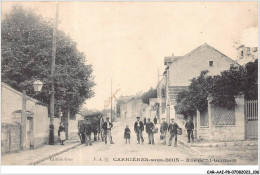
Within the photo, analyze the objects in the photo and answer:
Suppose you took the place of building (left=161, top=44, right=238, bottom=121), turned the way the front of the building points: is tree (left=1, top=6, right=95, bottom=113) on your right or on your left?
on your left

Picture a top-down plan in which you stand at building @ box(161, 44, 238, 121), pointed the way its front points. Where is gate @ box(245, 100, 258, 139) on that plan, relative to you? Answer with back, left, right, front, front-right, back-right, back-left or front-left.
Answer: left

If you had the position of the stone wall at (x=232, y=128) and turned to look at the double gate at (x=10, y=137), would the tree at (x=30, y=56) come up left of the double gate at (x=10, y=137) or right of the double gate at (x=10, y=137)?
right

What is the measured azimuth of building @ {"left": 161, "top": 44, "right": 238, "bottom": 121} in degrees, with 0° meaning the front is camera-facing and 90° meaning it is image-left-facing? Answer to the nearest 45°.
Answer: approximately 90°

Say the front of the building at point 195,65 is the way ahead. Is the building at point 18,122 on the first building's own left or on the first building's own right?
on the first building's own left
